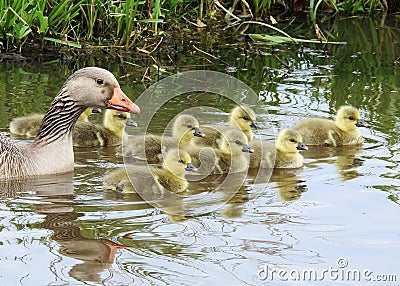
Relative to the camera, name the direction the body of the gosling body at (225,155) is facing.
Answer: to the viewer's right

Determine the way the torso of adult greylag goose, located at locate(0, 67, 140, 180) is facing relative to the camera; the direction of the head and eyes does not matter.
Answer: to the viewer's right

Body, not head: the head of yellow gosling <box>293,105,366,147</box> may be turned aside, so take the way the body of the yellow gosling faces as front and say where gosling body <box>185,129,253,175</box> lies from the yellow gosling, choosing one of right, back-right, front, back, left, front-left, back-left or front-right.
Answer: back-right

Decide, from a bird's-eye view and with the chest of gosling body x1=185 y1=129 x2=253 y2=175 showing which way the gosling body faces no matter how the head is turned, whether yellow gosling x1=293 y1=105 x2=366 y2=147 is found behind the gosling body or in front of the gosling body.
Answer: in front

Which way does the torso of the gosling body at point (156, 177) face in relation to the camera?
to the viewer's right

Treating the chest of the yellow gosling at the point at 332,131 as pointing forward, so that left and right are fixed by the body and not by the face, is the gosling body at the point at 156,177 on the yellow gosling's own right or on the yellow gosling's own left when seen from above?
on the yellow gosling's own right

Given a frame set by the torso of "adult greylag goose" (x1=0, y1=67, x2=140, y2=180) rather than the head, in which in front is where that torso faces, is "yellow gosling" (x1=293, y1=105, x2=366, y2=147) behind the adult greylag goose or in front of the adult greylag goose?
in front

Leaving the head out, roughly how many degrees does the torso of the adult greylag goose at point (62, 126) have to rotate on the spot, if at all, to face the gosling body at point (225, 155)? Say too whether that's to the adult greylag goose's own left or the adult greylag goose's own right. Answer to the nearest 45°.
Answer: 0° — it already faces it

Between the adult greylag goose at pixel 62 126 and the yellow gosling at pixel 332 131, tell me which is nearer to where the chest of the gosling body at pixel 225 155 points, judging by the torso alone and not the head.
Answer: the yellow gosling

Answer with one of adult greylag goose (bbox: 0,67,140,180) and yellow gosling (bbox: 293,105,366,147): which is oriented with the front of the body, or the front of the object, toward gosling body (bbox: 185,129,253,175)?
the adult greylag goose

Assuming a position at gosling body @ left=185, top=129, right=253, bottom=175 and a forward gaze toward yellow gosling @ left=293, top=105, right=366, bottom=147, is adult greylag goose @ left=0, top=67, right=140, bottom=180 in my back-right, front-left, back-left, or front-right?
back-left

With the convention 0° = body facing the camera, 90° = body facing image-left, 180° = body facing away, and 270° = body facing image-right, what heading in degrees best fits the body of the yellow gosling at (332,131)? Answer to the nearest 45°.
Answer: approximately 270°
